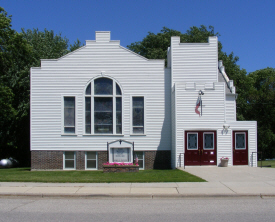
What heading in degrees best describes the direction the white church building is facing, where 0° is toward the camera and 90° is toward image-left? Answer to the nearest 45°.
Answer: approximately 0°

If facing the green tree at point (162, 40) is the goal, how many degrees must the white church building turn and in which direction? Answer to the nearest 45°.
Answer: approximately 180°

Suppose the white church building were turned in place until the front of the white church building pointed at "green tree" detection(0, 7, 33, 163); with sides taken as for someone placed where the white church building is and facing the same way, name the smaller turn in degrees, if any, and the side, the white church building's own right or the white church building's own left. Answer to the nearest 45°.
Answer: approximately 135° to the white church building's own right
